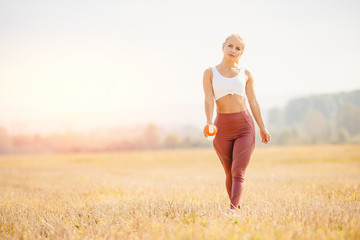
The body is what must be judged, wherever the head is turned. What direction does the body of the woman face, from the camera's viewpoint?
toward the camera

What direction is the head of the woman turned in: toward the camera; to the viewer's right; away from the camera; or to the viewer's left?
toward the camera
